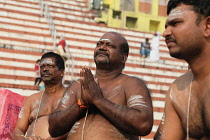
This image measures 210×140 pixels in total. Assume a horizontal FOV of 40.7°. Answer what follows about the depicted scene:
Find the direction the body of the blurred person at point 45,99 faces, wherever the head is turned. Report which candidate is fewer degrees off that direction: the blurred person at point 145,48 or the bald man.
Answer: the bald man

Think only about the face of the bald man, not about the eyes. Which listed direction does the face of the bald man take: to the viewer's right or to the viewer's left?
to the viewer's left

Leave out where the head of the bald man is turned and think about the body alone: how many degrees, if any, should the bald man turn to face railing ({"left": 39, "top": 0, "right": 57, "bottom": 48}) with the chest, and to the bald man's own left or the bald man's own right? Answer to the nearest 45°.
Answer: approximately 135° to the bald man's own right

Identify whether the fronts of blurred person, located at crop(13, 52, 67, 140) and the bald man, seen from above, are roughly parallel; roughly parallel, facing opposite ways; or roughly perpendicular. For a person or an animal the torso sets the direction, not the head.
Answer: roughly parallel

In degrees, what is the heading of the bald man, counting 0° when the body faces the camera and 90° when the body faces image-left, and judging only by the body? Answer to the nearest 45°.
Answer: approximately 45°

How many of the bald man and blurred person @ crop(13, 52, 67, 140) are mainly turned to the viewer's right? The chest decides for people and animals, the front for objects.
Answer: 0

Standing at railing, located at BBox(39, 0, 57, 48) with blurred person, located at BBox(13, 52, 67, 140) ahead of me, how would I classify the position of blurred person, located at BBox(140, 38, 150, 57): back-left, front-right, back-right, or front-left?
front-left

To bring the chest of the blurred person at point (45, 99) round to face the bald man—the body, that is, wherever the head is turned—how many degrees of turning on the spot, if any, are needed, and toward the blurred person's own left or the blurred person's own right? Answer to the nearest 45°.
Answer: approximately 45° to the blurred person's own left

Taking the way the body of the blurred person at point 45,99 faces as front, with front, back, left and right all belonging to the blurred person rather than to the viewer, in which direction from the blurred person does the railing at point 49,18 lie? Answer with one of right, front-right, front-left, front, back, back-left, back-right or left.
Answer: back-right

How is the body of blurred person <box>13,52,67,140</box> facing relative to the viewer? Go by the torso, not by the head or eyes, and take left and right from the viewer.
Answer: facing the viewer and to the left of the viewer
